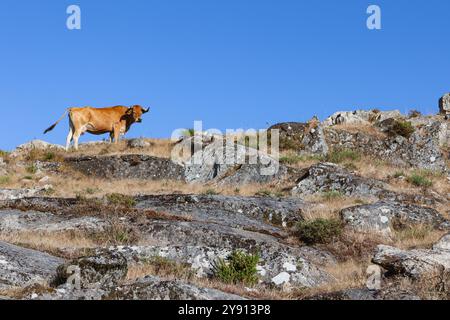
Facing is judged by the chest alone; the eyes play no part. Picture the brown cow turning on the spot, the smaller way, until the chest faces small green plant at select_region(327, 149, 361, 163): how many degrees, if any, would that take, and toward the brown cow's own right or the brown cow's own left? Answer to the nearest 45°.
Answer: approximately 45° to the brown cow's own right

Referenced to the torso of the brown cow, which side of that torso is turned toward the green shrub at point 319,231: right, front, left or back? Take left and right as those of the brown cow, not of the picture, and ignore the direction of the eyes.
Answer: right

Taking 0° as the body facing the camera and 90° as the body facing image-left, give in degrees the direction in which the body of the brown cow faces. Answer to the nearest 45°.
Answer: approximately 270°

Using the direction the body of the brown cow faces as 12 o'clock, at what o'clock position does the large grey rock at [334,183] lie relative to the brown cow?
The large grey rock is roughly at 2 o'clock from the brown cow.

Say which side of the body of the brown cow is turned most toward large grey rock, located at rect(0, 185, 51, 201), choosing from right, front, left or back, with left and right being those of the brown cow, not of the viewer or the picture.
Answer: right

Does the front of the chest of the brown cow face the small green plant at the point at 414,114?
yes

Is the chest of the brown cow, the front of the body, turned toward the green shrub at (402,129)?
yes

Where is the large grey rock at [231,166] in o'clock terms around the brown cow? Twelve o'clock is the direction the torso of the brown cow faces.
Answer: The large grey rock is roughly at 2 o'clock from the brown cow.

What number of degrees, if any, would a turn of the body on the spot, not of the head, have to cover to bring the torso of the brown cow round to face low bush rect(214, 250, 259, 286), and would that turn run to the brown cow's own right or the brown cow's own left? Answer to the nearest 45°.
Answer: approximately 90° to the brown cow's own right

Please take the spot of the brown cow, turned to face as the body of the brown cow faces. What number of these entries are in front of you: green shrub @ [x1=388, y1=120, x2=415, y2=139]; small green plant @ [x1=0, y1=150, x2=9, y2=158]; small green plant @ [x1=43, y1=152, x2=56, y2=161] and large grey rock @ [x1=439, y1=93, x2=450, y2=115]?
2

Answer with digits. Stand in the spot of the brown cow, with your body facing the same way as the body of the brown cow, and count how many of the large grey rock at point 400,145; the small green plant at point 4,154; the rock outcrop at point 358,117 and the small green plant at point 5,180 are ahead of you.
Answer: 2

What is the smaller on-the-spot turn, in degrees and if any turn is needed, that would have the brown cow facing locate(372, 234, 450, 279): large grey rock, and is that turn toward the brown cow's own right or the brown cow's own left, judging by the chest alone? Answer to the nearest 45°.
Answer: approximately 90° to the brown cow's own right

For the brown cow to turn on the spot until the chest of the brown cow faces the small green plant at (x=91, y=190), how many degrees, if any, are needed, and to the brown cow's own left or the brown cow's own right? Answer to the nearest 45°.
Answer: approximately 90° to the brown cow's own right

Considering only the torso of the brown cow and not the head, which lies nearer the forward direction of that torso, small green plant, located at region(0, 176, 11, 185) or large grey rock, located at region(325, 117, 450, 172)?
the large grey rock
